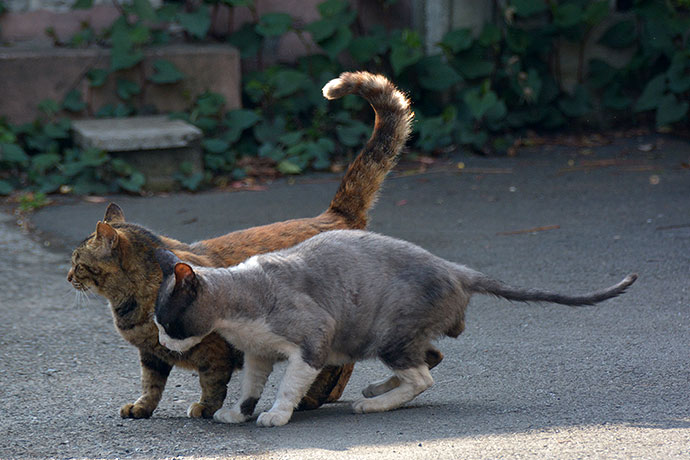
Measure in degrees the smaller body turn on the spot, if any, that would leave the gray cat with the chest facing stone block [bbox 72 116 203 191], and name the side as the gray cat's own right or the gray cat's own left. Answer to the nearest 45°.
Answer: approximately 45° to the gray cat's own right

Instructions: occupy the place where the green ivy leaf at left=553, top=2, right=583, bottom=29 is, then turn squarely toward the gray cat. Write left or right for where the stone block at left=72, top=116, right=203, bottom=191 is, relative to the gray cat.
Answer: right

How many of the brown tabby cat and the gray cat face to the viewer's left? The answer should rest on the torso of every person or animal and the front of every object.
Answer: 2

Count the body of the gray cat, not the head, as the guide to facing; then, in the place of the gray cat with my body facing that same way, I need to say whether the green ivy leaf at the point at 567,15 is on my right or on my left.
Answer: on my right

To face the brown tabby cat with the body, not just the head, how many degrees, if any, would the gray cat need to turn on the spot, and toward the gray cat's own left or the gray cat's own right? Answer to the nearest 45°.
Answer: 0° — it already faces it

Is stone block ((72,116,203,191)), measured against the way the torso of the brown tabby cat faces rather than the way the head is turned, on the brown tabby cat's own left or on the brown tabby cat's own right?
on the brown tabby cat's own right

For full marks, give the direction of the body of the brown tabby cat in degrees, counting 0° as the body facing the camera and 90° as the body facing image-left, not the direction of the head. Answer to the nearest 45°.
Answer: approximately 90°

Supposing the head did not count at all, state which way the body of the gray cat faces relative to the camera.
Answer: to the viewer's left

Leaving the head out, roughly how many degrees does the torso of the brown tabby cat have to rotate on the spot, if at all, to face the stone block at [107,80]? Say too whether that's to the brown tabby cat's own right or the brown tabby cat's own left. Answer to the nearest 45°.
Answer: approximately 90° to the brown tabby cat's own right
